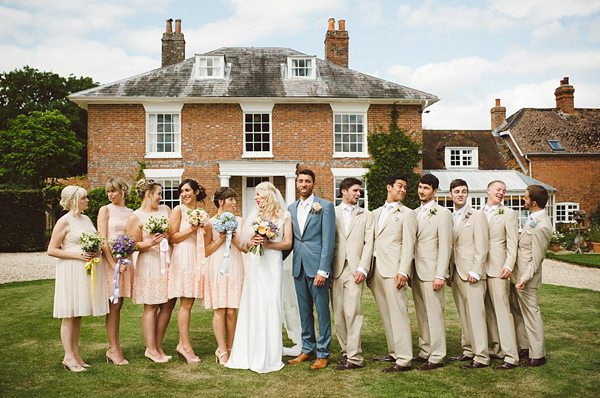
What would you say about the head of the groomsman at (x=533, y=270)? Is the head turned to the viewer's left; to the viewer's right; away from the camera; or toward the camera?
to the viewer's left

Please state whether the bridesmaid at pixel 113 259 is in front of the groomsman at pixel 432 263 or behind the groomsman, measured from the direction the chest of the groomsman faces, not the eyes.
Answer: in front

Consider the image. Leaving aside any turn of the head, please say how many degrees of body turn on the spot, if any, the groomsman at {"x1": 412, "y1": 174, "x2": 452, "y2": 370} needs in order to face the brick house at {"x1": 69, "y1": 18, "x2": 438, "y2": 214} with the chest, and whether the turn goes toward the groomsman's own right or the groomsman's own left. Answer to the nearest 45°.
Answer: approximately 90° to the groomsman's own right

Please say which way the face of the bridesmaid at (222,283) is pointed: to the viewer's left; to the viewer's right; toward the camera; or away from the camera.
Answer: to the viewer's right

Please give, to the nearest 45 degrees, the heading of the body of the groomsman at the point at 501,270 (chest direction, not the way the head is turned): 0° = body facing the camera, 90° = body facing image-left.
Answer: approximately 45°

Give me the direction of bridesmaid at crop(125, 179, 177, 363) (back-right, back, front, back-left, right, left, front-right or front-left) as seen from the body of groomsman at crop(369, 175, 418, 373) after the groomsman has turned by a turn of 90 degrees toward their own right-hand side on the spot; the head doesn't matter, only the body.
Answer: front-left

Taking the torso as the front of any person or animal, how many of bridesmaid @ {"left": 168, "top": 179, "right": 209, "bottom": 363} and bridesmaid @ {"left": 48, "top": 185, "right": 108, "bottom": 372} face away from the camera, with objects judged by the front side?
0

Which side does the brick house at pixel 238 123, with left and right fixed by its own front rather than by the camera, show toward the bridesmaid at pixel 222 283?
front

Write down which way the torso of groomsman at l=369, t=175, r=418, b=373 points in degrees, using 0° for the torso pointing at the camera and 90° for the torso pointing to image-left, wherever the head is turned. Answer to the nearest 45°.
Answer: approximately 45°

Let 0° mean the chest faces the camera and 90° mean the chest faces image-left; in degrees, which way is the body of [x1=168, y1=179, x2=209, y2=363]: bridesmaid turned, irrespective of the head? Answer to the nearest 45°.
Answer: approximately 315°

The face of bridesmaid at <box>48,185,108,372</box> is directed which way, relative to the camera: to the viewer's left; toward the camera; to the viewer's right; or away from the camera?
to the viewer's right

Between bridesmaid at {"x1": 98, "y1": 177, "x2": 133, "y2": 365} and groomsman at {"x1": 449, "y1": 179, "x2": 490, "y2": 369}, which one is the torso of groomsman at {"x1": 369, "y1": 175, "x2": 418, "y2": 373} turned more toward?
the bridesmaid

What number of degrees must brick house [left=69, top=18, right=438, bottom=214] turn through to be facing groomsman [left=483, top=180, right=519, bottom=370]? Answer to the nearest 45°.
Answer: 0° — it already faces them
